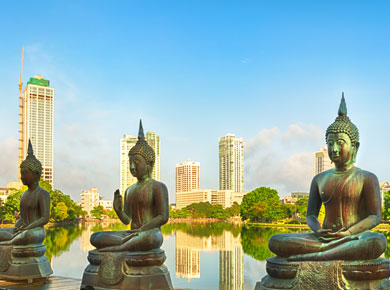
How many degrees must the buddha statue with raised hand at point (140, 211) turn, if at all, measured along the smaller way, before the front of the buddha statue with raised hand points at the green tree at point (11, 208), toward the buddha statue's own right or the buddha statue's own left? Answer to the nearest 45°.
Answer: approximately 135° to the buddha statue's own right

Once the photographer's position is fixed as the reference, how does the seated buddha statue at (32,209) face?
facing the viewer and to the left of the viewer

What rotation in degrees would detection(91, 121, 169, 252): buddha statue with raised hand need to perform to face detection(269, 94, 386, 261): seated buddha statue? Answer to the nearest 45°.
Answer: approximately 90° to its left

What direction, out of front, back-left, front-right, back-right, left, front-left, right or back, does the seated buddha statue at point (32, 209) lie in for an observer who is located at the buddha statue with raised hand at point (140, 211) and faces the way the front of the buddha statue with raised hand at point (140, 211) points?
right

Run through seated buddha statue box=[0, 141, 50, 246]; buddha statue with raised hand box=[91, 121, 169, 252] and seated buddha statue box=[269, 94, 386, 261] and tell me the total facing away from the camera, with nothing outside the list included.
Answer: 0

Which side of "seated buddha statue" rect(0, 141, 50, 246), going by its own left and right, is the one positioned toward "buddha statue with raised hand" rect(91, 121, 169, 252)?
left

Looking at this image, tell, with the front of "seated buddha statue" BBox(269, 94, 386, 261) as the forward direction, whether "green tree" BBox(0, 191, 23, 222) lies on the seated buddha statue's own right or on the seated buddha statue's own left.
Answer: on the seated buddha statue's own right
